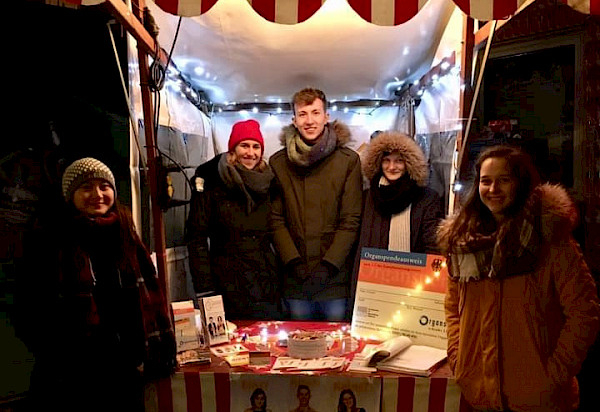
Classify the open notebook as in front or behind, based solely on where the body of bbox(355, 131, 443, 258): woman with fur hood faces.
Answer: in front

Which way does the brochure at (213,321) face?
toward the camera

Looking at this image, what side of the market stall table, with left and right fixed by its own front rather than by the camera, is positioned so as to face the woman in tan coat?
left

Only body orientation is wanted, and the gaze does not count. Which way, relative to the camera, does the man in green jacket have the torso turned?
toward the camera

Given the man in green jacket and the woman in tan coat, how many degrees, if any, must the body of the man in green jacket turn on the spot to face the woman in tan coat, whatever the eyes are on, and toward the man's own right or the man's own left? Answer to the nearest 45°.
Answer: approximately 45° to the man's own left

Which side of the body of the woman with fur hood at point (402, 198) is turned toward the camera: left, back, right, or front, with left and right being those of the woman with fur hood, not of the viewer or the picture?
front

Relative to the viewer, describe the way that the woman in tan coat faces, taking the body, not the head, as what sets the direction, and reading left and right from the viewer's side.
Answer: facing the viewer and to the left of the viewer

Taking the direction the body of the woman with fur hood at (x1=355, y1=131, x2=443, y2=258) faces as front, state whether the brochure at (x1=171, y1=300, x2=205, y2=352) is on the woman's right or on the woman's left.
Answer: on the woman's right

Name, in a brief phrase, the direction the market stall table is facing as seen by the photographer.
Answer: facing the viewer
